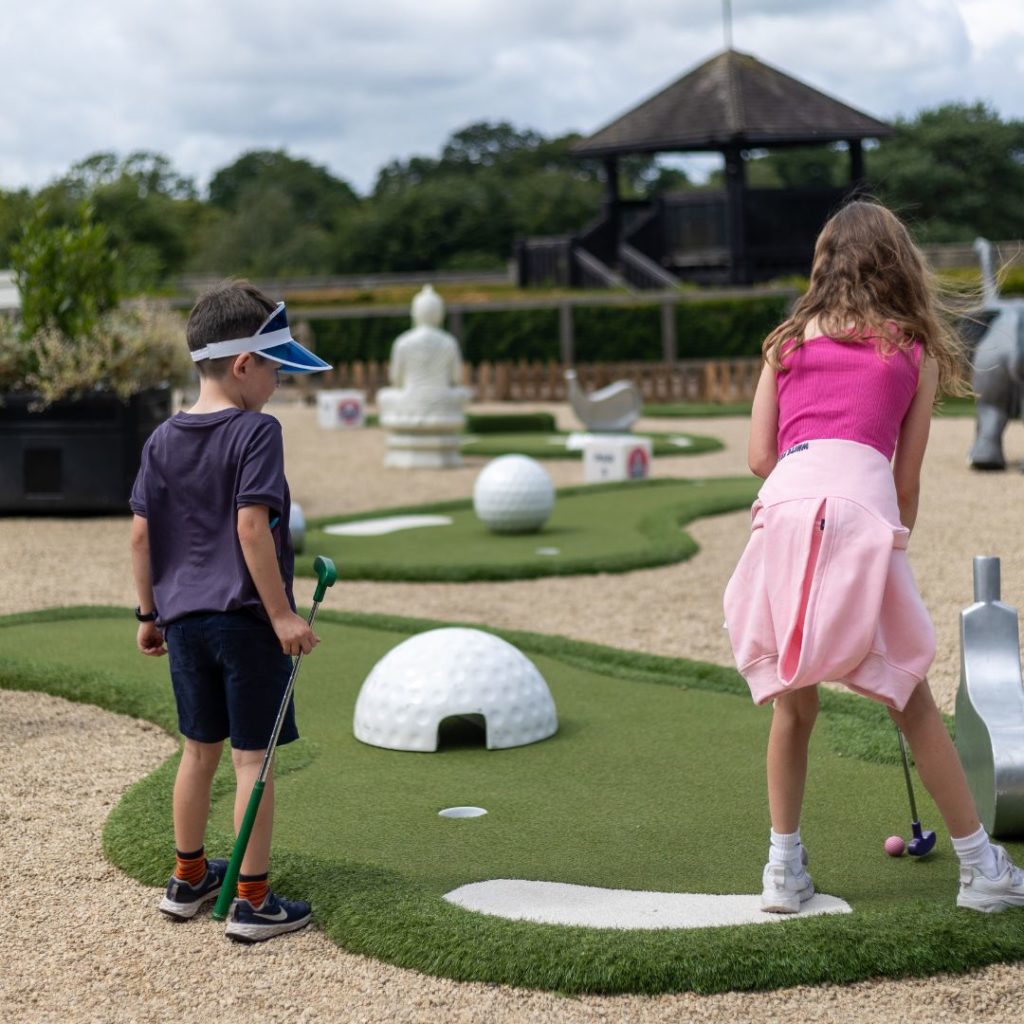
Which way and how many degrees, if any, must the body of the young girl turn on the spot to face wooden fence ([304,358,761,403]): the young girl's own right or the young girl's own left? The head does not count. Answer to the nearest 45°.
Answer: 0° — they already face it

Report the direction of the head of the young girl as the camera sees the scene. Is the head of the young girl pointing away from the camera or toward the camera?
away from the camera

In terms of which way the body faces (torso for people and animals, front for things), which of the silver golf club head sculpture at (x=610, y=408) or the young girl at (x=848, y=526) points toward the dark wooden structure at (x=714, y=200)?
the young girl

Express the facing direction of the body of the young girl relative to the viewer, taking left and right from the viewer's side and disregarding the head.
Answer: facing away from the viewer

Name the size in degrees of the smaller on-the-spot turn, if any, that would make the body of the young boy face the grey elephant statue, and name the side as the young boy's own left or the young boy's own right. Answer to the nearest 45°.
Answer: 0° — they already face it

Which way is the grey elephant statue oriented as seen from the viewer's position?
to the viewer's left

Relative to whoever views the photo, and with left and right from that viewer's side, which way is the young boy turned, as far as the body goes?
facing away from the viewer and to the right of the viewer

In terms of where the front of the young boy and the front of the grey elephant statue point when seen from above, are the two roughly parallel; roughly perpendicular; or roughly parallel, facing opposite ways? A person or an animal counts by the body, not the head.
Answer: roughly perpendicular

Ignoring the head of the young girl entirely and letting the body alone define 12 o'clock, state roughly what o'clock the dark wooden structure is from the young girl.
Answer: The dark wooden structure is roughly at 12 o'clock from the young girl.

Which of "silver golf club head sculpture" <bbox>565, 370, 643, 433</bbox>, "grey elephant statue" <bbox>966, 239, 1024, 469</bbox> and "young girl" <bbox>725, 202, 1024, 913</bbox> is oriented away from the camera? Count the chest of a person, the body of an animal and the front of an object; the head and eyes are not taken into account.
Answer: the young girl
